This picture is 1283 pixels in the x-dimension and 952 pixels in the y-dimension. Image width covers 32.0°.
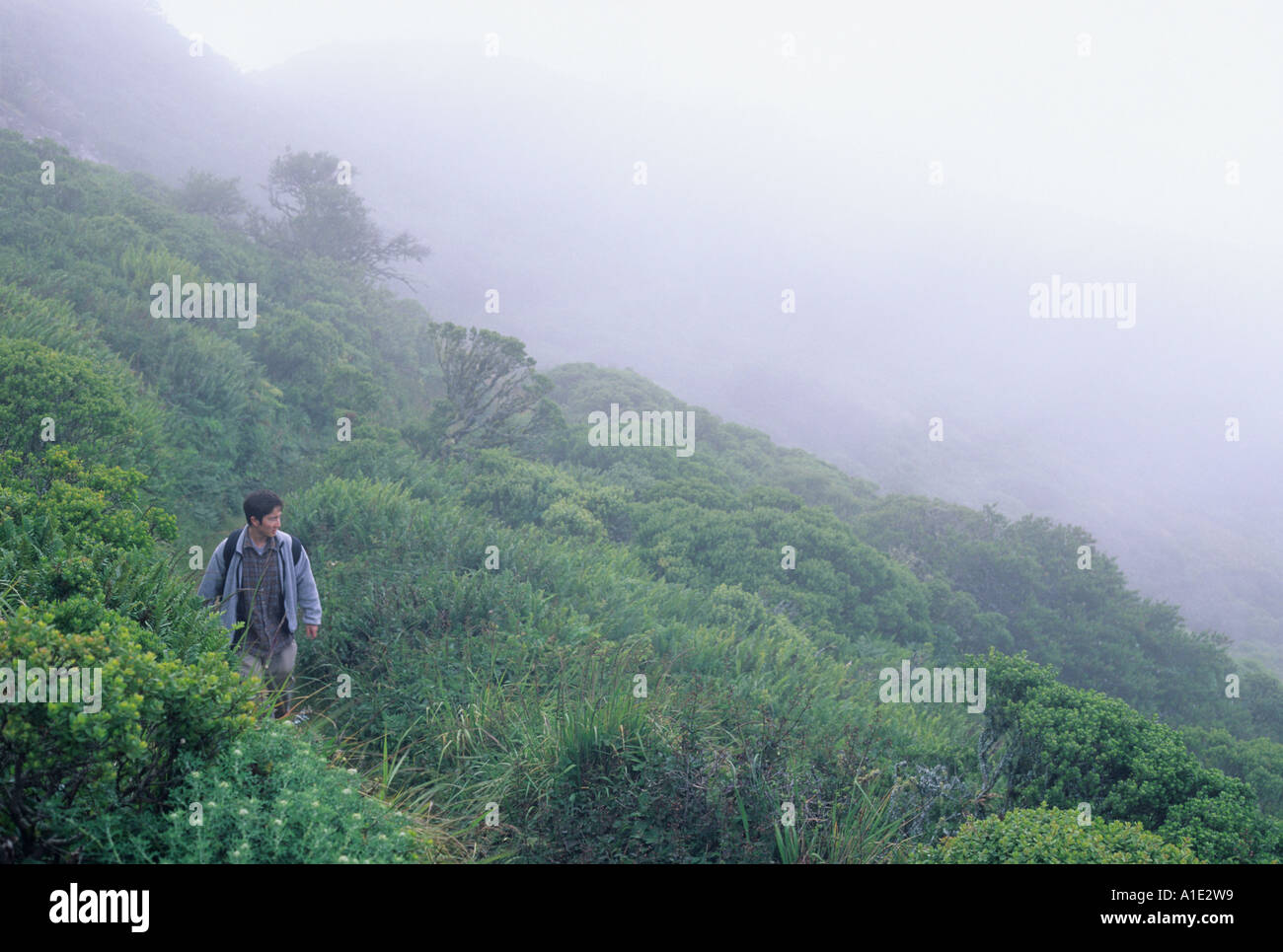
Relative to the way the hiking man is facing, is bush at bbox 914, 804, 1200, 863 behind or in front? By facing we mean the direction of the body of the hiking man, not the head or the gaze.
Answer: in front

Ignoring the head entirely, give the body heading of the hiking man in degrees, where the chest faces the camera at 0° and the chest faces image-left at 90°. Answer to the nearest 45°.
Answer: approximately 0°

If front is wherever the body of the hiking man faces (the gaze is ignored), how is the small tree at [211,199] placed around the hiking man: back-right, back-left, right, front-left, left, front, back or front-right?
back

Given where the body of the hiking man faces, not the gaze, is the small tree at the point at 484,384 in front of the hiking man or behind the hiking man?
behind

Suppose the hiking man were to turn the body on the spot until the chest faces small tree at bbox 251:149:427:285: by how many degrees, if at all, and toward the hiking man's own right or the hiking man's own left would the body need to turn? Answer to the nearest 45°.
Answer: approximately 180°

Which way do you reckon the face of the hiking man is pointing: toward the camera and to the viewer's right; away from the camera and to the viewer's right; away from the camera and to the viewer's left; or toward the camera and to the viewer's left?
toward the camera and to the viewer's right
